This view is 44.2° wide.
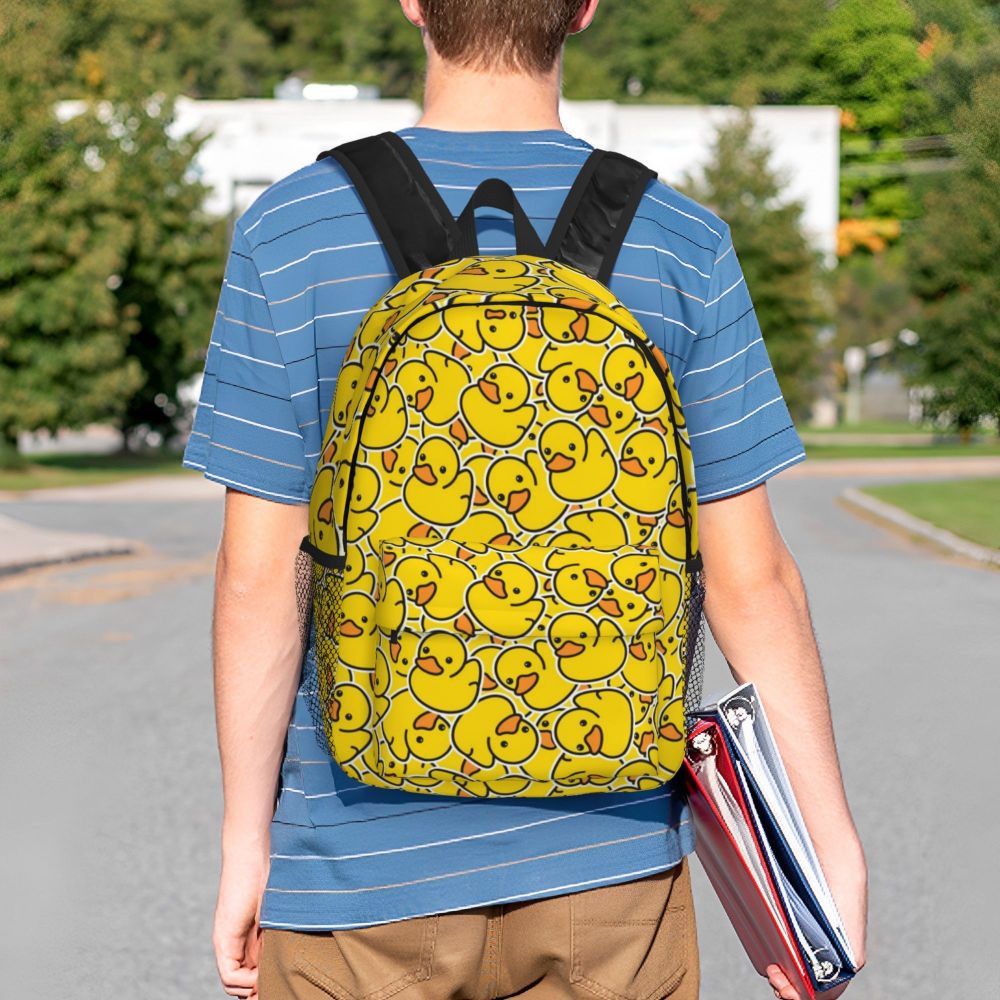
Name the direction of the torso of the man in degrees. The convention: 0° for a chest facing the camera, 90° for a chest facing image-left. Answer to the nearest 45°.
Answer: approximately 180°

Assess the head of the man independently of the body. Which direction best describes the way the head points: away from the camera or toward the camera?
away from the camera

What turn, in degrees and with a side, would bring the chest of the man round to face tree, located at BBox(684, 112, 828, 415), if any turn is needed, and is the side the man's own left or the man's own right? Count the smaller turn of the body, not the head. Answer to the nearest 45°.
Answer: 0° — they already face it

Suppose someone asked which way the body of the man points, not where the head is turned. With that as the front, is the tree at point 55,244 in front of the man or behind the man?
in front

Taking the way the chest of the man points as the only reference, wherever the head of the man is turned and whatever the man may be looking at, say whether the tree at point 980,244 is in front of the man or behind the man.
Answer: in front
